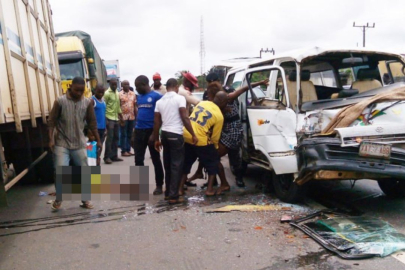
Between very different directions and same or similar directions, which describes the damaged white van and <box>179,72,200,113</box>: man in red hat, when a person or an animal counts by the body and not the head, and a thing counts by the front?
same or similar directions

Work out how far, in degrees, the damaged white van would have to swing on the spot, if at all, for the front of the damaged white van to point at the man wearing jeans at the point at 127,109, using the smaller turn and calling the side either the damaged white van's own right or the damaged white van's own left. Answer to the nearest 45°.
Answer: approximately 180°

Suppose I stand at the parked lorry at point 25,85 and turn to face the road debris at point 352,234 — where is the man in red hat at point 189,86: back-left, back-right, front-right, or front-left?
front-left

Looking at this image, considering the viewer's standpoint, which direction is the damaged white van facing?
facing the viewer and to the right of the viewer

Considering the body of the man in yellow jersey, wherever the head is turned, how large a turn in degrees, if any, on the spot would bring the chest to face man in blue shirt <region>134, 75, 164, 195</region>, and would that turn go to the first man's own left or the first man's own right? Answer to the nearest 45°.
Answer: approximately 135° to the first man's own left

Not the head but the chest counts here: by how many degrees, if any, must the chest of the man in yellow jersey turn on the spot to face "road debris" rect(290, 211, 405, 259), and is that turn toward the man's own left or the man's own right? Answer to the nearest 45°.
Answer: approximately 90° to the man's own right

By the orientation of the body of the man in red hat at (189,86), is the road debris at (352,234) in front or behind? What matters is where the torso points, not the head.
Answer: in front

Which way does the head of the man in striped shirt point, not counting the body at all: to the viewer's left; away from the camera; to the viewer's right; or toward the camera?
toward the camera
